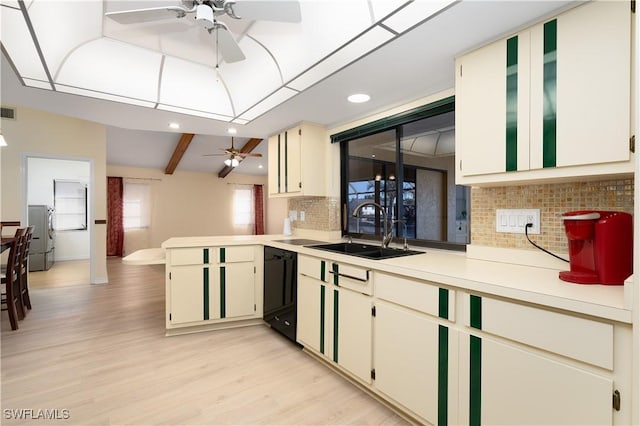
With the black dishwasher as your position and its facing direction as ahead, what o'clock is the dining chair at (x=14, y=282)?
The dining chair is roughly at 2 o'clock from the black dishwasher.

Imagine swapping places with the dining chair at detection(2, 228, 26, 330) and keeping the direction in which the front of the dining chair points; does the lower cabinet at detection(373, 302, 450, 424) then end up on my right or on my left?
on my left

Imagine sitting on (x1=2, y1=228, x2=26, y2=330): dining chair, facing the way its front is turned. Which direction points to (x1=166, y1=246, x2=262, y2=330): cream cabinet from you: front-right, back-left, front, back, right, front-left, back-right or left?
back-left

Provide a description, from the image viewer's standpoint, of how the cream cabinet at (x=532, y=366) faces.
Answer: facing the viewer and to the left of the viewer

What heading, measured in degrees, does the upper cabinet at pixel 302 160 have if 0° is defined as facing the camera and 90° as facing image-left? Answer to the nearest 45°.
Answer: approximately 45°

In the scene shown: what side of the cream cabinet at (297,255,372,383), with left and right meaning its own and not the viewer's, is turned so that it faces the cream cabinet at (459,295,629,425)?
left

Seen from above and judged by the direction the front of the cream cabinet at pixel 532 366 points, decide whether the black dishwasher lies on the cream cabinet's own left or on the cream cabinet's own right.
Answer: on the cream cabinet's own right

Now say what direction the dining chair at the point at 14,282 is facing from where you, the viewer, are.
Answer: facing to the left of the viewer

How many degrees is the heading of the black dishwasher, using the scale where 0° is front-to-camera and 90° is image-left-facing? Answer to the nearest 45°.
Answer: approximately 45°

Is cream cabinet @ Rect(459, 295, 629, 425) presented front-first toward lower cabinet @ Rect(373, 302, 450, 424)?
no
